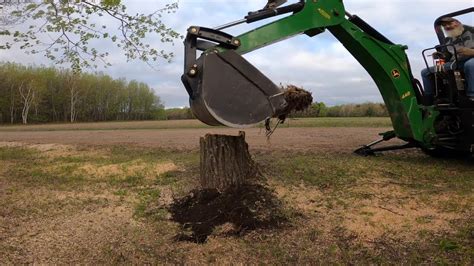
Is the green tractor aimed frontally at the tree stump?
no

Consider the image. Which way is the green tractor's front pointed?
to the viewer's right
